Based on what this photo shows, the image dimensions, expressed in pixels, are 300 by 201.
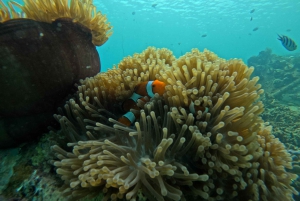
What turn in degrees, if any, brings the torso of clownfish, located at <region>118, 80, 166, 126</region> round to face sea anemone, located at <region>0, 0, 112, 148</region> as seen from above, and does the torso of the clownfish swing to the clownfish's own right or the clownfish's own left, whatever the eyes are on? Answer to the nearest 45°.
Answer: approximately 180°

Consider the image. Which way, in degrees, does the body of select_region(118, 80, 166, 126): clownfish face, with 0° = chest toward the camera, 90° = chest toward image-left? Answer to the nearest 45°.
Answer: approximately 270°
